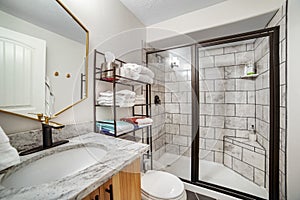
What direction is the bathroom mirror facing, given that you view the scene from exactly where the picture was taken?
facing the viewer and to the right of the viewer

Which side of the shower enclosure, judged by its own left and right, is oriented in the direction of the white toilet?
front
